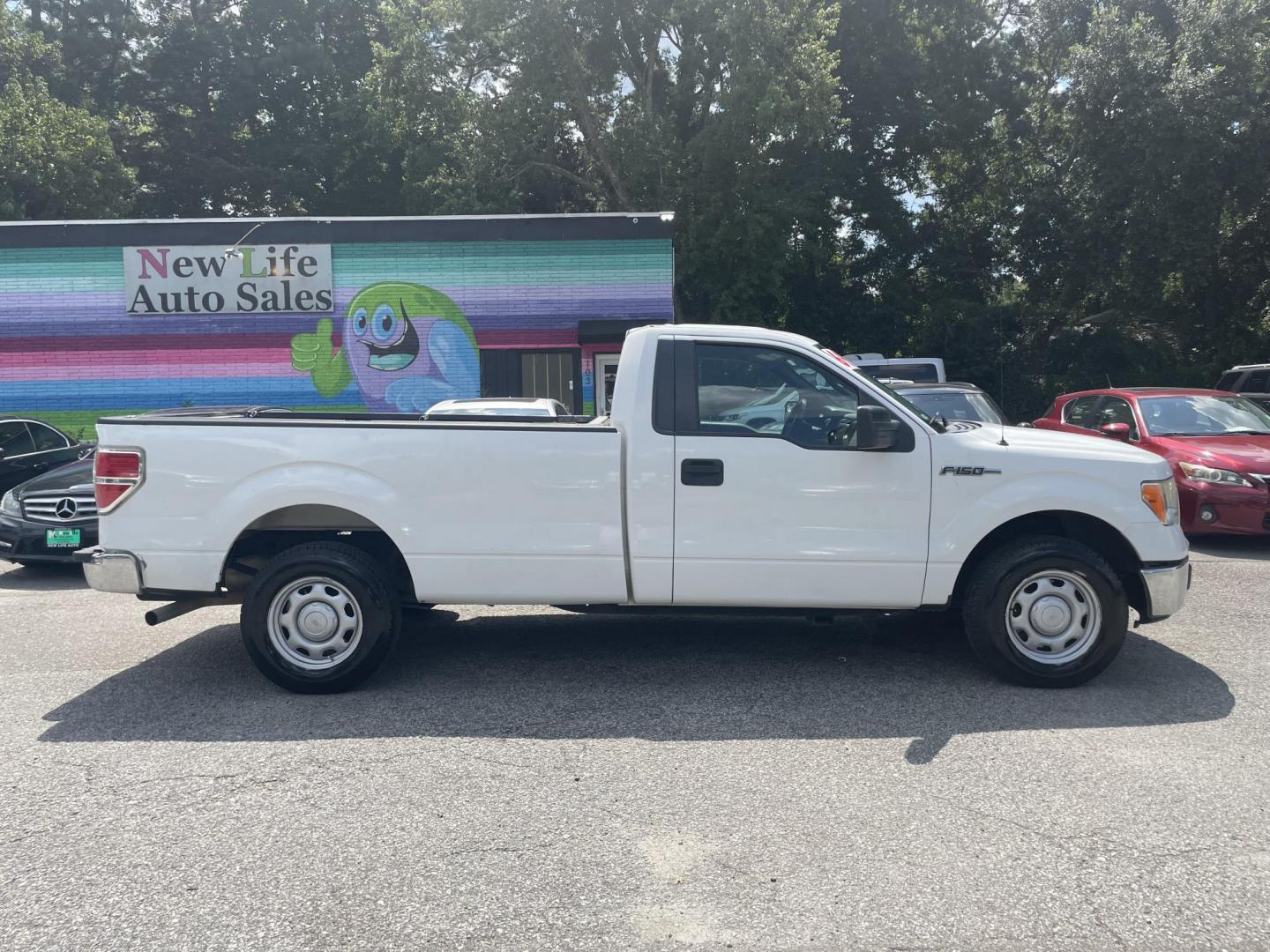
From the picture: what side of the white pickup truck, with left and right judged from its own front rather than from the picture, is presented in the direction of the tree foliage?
left

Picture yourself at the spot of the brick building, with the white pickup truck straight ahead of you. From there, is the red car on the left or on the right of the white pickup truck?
left

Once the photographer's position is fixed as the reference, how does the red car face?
facing the viewer and to the right of the viewer

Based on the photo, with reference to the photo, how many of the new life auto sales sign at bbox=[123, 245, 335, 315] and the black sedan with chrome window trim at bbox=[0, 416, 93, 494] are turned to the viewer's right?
0

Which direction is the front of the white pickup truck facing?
to the viewer's right

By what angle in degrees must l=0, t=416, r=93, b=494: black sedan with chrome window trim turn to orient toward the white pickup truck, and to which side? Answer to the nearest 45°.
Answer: approximately 45° to its left

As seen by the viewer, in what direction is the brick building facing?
toward the camera

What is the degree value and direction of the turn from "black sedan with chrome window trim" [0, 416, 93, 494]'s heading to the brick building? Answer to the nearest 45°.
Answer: approximately 180°

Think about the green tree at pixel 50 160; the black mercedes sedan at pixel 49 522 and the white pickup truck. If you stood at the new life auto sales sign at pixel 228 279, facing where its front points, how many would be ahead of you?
2

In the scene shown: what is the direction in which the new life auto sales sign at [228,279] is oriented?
toward the camera

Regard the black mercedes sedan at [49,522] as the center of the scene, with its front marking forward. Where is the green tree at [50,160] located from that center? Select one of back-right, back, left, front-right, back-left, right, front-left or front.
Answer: back-right

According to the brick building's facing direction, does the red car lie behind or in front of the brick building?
in front

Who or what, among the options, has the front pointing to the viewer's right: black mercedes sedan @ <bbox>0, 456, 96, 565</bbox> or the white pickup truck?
the white pickup truck

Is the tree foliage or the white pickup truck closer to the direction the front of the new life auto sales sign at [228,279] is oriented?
the white pickup truck

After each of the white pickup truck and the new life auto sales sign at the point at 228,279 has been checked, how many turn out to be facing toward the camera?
1
